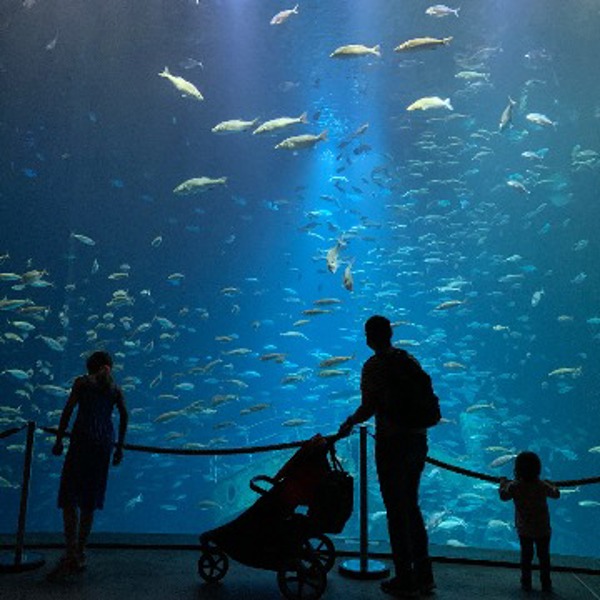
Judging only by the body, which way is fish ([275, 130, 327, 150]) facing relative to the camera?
to the viewer's left

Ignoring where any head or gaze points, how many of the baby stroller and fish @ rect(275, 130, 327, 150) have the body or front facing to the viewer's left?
2

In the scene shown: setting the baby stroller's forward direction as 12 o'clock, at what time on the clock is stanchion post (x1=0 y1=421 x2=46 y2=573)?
The stanchion post is roughly at 1 o'clock from the baby stroller.

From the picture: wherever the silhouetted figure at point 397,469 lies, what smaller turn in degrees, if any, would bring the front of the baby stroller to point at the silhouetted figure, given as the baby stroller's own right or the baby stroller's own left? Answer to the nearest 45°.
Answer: approximately 180°

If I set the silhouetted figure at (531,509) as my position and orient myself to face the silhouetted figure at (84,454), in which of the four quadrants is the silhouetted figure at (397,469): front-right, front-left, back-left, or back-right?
front-left

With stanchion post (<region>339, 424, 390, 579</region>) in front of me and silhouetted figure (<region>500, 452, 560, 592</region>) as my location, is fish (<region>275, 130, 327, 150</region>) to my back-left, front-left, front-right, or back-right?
front-right

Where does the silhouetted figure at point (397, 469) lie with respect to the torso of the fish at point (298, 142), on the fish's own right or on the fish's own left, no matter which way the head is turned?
on the fish's own left

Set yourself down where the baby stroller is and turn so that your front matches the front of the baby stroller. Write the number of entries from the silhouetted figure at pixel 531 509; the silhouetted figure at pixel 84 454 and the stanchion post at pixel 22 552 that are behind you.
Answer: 1

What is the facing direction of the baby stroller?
to the viewer's left
